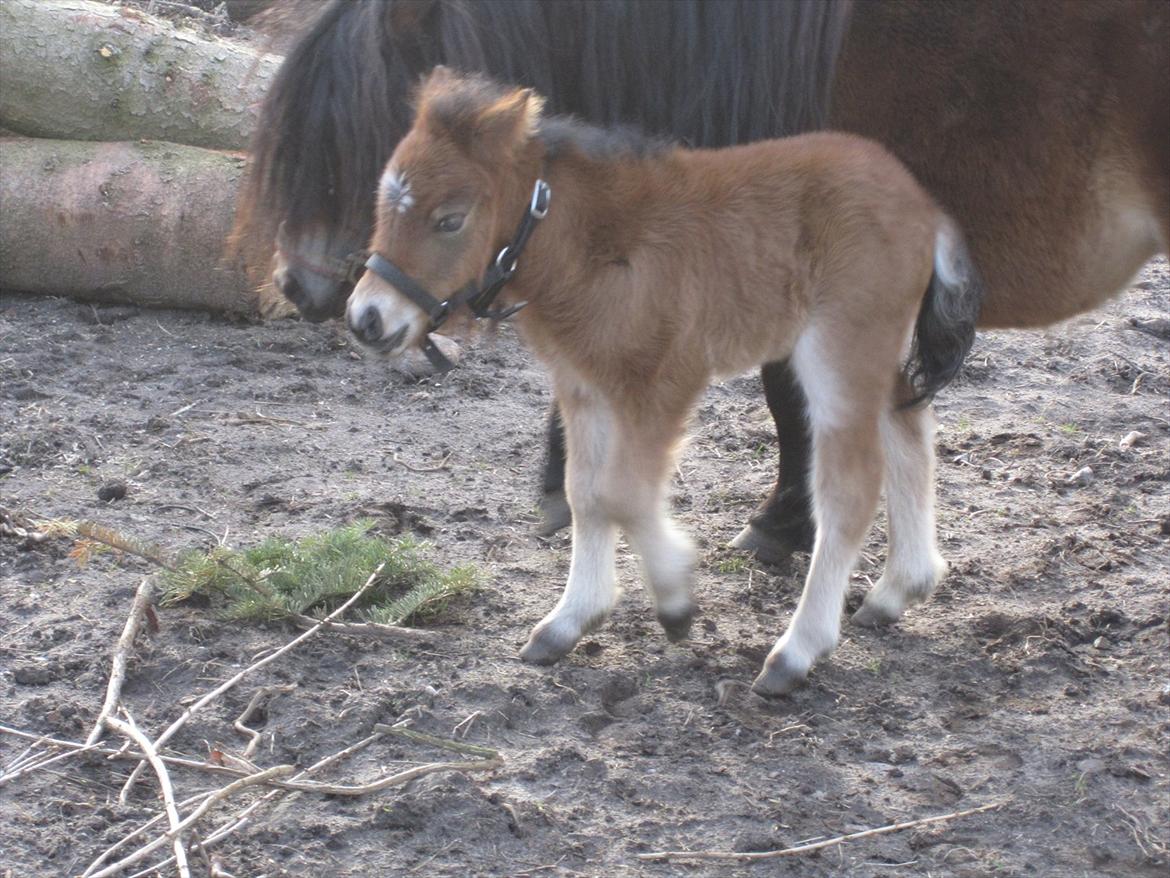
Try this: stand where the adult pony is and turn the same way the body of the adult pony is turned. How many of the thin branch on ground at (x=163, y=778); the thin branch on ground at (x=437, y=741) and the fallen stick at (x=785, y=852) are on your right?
0

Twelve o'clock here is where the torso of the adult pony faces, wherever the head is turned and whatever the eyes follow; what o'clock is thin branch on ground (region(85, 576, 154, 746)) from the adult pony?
The thin branch on ground is roughly at 11 o'clock from the adult pony.

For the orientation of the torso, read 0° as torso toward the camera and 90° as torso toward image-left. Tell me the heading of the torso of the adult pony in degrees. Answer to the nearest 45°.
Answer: approximately 90°

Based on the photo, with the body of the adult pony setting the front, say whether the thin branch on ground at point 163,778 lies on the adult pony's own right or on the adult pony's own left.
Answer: on the adult pony's own left

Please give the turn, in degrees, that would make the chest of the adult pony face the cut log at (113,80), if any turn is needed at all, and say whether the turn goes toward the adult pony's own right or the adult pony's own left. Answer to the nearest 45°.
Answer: approximately 45° to the adult pony's own right

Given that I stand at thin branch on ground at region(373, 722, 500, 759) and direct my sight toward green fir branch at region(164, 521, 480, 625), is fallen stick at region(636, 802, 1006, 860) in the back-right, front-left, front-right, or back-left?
back-right

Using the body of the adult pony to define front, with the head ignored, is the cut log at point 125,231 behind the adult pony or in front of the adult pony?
in front

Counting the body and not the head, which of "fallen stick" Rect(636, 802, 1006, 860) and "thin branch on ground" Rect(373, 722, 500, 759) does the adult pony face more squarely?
the thin branch on ground

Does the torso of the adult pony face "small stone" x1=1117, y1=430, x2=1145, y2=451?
no

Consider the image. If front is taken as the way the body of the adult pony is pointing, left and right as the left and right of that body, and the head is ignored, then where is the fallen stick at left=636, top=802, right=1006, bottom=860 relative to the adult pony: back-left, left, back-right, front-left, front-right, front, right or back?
left

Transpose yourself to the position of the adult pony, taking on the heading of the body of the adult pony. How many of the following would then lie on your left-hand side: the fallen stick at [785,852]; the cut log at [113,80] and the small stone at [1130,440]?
1

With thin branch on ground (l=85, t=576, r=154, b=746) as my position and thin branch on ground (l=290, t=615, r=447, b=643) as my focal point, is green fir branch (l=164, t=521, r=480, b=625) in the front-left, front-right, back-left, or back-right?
front-left

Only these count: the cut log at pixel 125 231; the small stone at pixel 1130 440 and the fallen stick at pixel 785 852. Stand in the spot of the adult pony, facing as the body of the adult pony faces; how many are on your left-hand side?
1

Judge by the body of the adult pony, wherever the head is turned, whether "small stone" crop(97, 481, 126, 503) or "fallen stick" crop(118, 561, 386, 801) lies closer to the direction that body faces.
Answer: the small stone
